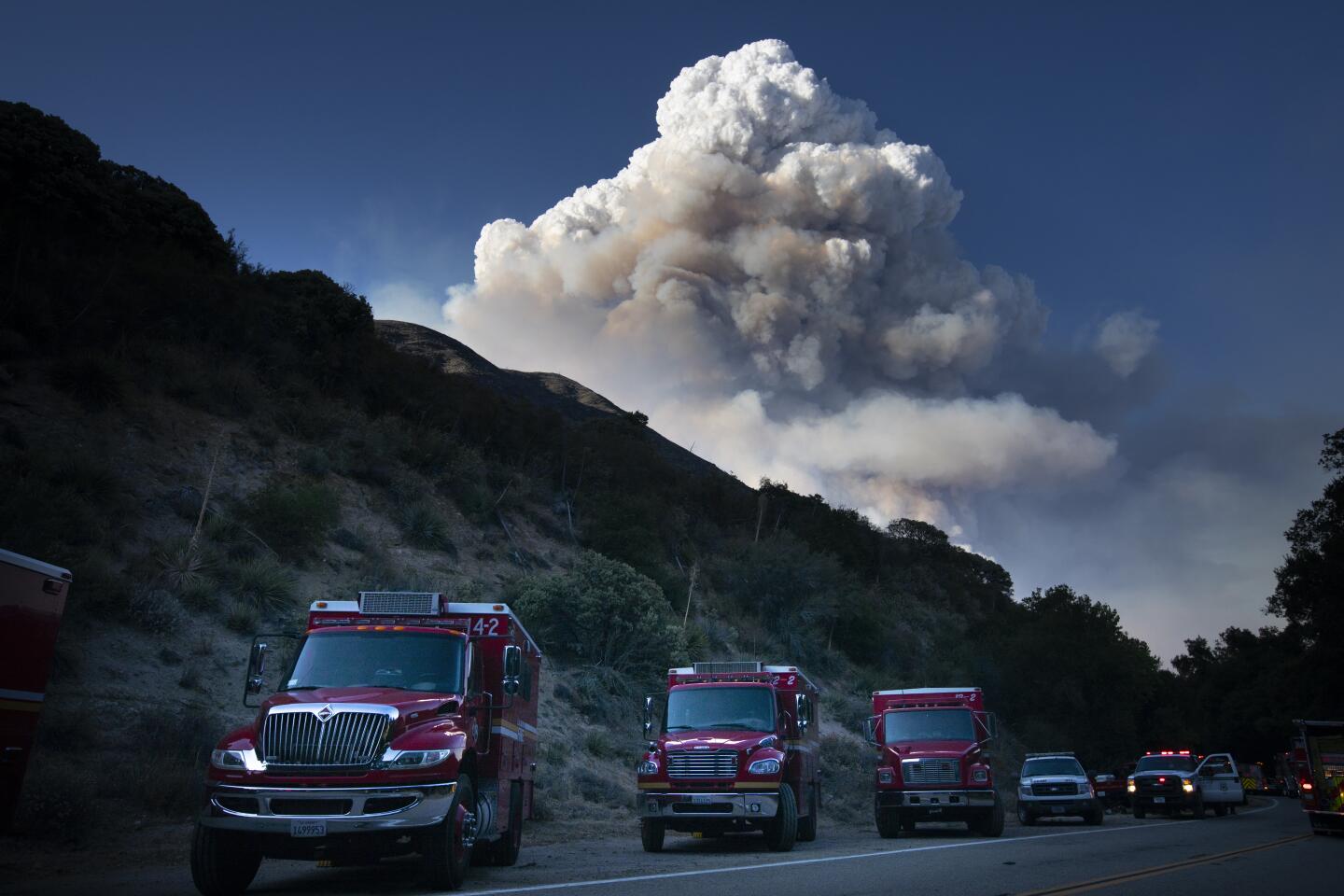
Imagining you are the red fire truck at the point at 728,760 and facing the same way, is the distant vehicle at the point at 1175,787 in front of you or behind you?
behind

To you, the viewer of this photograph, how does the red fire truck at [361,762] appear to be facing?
facing the viewer and to the left of the viewer

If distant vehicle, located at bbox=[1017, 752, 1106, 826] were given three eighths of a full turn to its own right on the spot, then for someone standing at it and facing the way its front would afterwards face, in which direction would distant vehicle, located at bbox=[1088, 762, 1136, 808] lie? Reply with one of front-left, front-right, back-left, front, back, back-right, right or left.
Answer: front-right

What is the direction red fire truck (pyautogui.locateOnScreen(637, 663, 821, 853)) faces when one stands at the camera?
facing the viewer

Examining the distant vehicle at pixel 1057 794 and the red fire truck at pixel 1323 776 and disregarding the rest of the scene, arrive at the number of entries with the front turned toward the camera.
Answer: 1

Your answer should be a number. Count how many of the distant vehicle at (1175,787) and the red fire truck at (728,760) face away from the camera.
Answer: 0

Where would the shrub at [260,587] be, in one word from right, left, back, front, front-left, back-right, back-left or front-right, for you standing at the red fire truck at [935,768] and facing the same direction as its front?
right

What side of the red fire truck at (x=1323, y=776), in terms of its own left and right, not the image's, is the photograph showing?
back

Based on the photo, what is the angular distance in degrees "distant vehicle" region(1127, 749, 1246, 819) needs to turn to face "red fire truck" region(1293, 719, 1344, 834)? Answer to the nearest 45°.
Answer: approximately 45° to its left

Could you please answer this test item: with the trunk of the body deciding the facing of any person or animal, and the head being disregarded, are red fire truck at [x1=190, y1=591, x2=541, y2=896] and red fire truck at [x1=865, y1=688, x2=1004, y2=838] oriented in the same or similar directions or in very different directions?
same or similar directions

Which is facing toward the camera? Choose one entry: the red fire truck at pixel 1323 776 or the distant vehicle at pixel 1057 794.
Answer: the distant vehicle

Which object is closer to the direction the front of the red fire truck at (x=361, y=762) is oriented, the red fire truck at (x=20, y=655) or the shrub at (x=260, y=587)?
the red fire truck

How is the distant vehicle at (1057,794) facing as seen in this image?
toward the camera

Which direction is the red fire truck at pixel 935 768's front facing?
toward the camera
